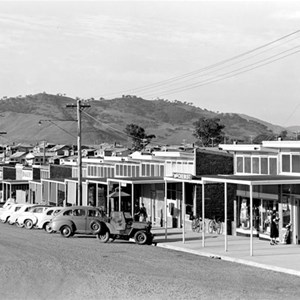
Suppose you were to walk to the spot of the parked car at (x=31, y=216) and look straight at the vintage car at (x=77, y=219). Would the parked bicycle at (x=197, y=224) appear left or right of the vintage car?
left

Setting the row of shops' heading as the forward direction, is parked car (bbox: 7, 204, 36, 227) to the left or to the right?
on its right

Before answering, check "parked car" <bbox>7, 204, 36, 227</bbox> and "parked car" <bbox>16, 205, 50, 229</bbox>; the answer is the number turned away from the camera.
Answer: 0
